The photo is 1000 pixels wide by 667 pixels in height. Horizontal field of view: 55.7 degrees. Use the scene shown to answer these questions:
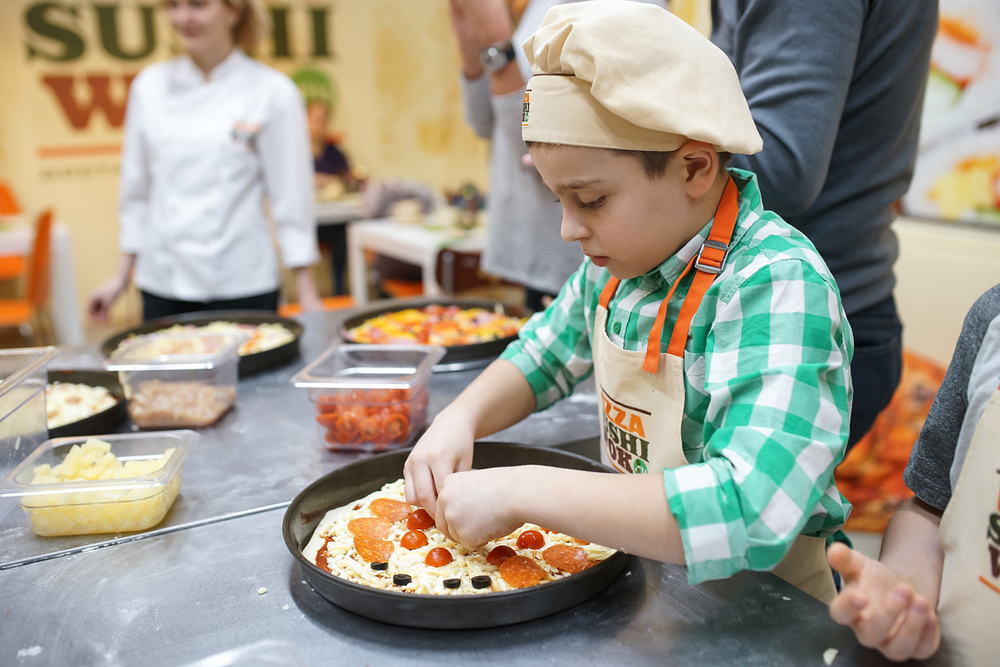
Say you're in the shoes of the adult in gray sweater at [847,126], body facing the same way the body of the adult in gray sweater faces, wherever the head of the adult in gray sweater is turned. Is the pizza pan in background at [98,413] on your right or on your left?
on your left

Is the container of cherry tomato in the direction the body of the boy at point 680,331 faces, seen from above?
no

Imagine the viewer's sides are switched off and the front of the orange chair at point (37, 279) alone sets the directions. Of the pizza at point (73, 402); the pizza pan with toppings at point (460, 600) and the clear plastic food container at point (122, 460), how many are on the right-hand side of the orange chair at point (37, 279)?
0

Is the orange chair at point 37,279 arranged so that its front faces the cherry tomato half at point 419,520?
no

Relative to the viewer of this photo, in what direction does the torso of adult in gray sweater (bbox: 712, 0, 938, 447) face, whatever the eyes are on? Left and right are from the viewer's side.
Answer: facing away from the viewer and to the left of the viewer

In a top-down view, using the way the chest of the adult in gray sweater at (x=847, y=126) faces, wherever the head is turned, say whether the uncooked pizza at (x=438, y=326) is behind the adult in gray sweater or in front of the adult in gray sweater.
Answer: in front

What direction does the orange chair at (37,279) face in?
to the viewer's left

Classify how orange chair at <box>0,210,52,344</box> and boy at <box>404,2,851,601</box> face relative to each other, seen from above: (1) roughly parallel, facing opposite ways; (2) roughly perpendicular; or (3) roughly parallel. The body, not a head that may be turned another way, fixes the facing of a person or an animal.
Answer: roughly parallel

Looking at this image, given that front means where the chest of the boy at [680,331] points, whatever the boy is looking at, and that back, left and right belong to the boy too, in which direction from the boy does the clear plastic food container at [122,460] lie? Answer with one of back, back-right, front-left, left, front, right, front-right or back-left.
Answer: front-right

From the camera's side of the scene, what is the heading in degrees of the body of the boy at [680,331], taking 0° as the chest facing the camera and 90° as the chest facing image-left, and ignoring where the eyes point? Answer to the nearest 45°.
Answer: approximately 45°

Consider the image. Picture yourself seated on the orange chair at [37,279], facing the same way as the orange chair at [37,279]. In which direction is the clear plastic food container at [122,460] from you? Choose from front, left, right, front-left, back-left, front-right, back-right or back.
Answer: left
